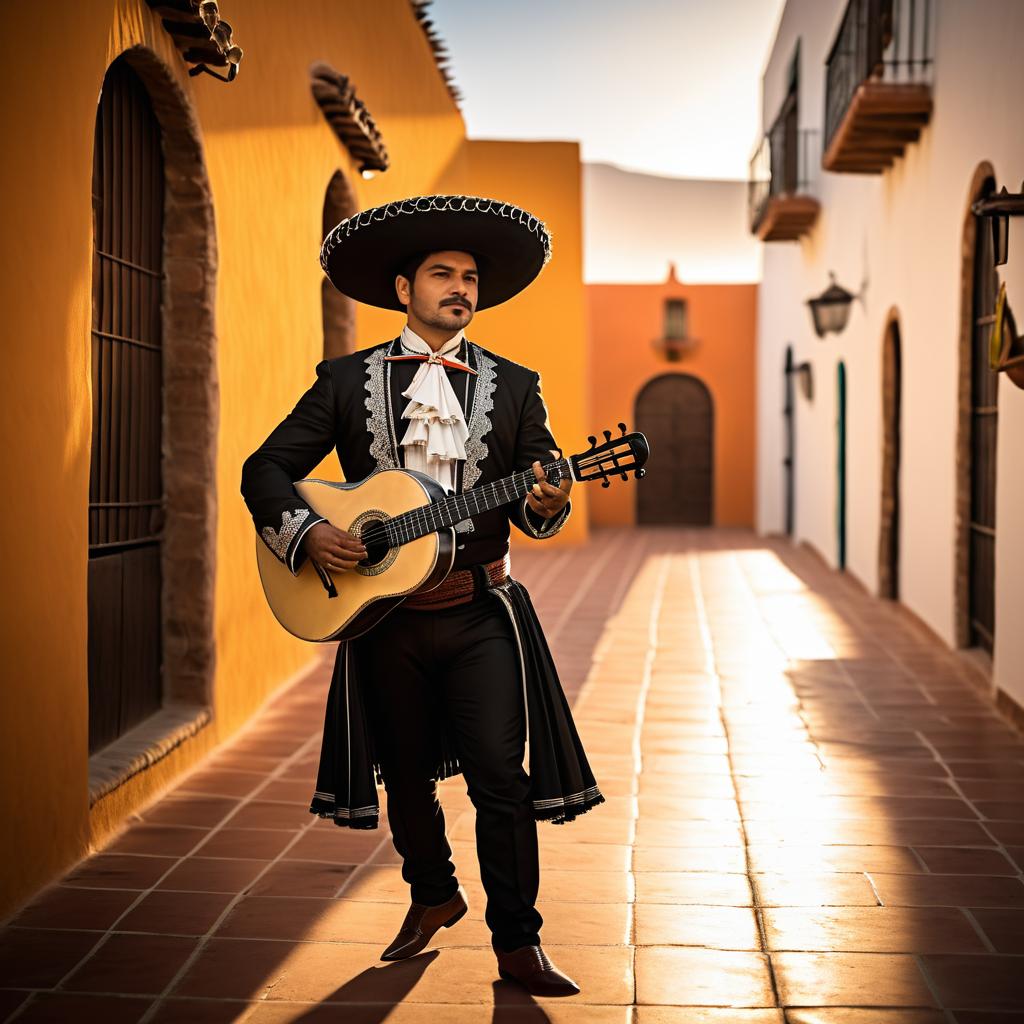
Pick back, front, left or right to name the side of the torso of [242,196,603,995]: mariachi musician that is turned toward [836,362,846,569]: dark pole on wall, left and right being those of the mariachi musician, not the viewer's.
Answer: back

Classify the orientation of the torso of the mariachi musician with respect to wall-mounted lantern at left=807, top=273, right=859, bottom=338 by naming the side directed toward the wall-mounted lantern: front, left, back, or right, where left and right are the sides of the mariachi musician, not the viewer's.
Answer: back

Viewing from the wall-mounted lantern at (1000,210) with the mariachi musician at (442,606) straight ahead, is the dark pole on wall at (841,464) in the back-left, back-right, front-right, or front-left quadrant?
back-right

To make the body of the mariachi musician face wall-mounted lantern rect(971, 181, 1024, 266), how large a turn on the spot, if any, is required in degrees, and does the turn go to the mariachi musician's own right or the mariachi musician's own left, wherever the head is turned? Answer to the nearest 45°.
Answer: approximately 135° to the mariachi musician's own left

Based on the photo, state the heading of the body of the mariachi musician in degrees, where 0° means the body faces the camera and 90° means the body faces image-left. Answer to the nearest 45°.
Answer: approximately 0°

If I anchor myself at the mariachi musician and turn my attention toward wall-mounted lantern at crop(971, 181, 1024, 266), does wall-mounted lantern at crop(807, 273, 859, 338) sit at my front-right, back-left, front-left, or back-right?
front-left
